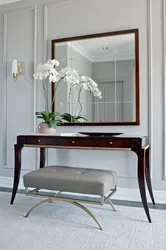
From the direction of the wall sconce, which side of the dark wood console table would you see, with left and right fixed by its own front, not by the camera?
right

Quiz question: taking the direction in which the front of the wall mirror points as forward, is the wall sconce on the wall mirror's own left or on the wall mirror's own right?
on the wall mirror's own right

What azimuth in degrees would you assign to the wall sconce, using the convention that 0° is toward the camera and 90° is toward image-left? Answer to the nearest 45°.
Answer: approximately 45°

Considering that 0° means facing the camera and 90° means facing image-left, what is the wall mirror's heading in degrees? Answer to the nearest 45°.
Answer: approximately 45°

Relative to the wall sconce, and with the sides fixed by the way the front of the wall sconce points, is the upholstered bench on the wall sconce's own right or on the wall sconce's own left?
on the wall sconce's own left

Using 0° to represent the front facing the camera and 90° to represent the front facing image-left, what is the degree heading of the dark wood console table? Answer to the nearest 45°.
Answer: approximately 45°
